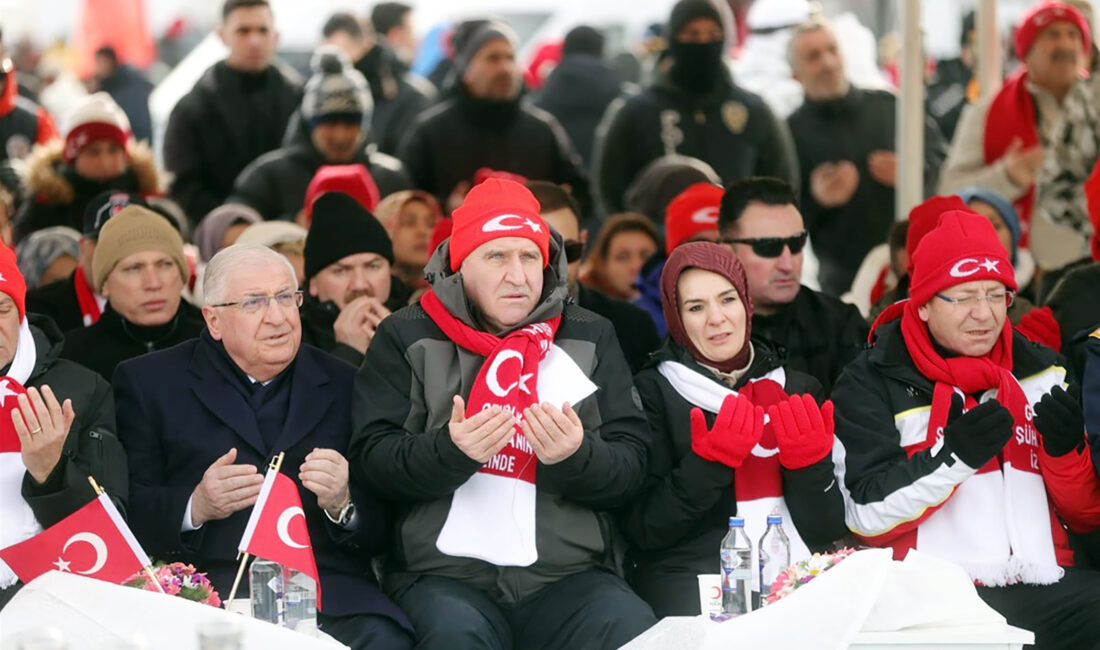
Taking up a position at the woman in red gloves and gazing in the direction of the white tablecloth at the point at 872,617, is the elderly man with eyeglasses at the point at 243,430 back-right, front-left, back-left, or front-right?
back-right

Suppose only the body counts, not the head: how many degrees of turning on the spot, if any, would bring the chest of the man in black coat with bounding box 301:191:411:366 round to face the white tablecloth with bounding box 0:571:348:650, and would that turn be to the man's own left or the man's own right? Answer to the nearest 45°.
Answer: approximately 45° to the man's own right

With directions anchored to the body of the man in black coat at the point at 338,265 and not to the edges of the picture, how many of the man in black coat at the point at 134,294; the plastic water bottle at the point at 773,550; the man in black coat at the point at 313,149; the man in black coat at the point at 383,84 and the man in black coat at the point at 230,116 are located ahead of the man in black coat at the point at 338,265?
1

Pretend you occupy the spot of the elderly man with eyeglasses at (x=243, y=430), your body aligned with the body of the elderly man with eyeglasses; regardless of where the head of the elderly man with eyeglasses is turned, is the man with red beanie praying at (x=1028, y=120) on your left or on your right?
on your left

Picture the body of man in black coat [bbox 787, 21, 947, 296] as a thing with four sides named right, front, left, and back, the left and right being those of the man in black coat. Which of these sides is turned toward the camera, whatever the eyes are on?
front

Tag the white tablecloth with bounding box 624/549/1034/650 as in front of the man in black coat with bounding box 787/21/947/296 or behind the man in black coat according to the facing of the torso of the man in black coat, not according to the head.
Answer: in front

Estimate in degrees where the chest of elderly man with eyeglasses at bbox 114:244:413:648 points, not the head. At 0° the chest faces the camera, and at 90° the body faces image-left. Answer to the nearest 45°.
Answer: approximately 315°

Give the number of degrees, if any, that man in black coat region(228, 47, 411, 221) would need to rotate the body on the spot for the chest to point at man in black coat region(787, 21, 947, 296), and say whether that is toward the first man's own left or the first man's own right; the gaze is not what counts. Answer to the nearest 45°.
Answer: approximately 90° to the first man's own left

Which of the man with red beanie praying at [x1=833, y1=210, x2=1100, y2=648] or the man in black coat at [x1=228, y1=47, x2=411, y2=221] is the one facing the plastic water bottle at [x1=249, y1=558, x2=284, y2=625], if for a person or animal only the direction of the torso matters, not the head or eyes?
the man in black coat

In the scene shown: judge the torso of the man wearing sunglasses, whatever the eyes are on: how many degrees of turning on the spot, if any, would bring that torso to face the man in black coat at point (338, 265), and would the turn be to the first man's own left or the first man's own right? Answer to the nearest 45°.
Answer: approximately 135° to the first man's own right

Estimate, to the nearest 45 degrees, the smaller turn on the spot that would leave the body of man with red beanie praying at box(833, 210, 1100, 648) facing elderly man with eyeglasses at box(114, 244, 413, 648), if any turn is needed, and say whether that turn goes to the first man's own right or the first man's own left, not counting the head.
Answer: approximately 135° to the first man's own right
